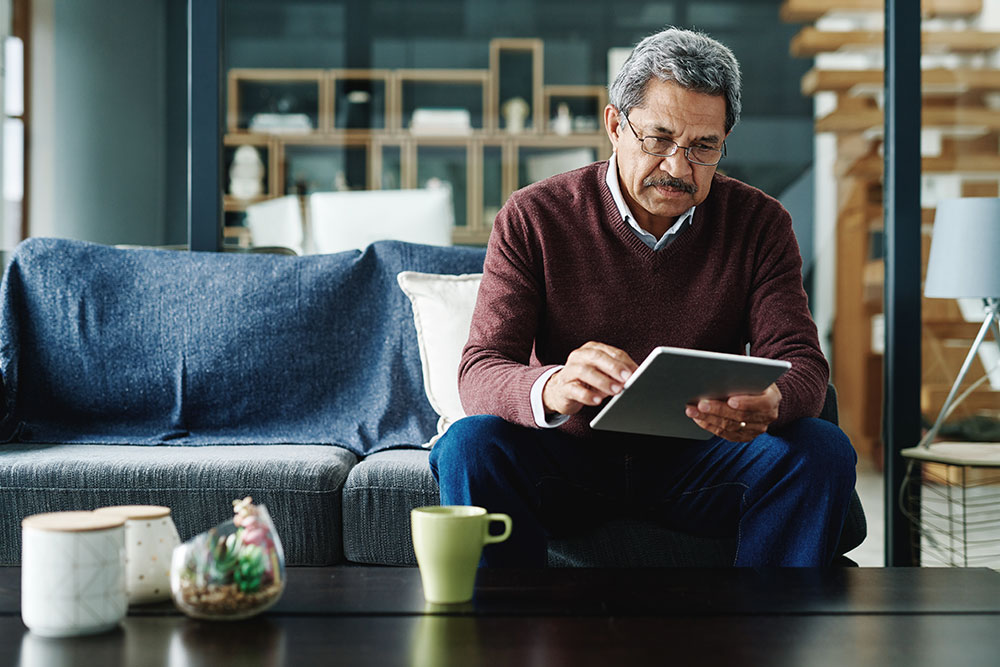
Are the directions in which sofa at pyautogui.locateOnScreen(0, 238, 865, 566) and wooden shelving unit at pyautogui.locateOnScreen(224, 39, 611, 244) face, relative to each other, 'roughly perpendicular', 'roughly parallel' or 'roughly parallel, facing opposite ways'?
roughly parallel

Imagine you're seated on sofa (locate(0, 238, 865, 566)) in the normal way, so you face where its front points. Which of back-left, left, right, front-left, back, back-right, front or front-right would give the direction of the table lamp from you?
left

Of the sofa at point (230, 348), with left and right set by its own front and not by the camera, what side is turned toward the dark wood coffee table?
front

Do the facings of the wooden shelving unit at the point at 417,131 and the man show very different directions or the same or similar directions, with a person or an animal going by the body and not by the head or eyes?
same or similar directions

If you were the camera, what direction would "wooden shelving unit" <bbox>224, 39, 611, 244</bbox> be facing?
facing the viewer

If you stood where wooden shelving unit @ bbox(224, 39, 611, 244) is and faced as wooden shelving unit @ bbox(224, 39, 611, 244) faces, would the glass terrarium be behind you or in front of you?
in front

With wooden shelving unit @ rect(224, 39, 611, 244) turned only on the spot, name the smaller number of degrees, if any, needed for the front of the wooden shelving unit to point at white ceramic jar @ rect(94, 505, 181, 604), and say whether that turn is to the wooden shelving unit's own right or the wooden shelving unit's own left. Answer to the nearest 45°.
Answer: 0° — it already faces it

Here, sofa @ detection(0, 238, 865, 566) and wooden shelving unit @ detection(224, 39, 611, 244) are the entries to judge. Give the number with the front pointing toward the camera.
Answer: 2

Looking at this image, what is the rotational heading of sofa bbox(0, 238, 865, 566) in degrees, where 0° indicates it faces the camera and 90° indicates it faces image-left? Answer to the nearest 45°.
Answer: approximately 0°

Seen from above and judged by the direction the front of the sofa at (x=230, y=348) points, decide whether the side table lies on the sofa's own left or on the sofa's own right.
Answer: on the sofa's own left

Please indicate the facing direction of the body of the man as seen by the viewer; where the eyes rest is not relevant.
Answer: toward the camera

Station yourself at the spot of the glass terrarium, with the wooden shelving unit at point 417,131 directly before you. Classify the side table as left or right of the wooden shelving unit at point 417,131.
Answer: right

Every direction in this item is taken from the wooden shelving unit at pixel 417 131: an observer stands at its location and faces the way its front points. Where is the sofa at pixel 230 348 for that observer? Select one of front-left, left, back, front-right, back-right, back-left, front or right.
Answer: front
